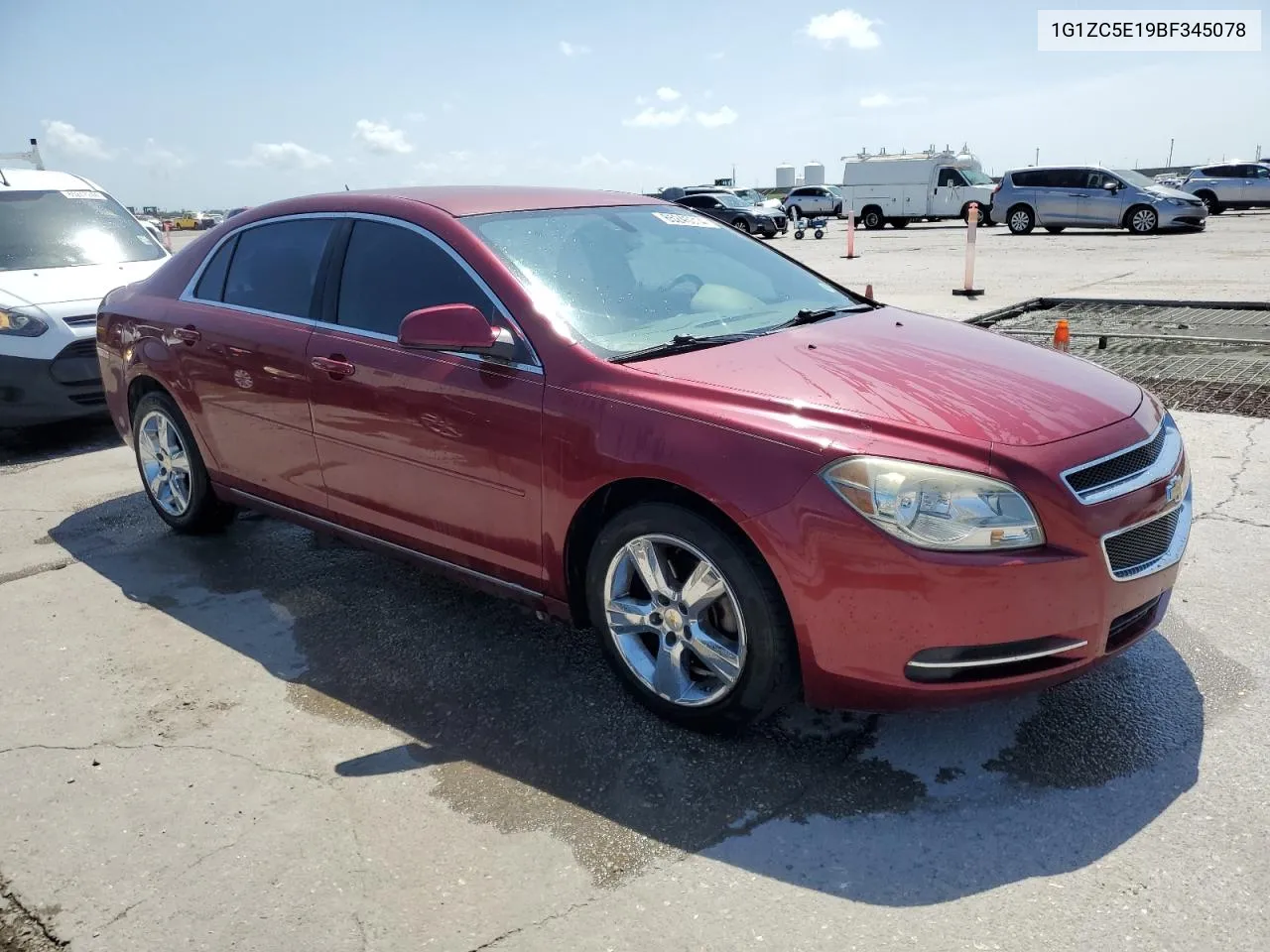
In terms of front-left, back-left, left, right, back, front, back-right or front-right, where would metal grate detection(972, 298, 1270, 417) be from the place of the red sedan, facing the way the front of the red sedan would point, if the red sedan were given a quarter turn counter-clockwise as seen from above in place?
front

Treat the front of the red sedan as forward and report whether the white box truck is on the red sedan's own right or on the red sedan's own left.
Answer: on the red sedan's own left

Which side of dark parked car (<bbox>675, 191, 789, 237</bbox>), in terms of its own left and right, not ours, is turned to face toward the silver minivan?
front

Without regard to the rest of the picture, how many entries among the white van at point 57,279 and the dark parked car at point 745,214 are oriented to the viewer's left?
0

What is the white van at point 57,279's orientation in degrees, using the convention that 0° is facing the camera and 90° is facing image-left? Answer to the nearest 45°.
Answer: approximately 315°

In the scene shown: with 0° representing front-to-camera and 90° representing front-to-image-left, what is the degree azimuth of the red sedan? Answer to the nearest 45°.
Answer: approximately 315°

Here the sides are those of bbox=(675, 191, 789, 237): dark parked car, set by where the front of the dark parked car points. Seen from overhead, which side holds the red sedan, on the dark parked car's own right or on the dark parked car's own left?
on the dark parked car's own right

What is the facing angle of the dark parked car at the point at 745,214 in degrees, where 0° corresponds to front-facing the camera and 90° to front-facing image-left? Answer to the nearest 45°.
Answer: approximately 315°

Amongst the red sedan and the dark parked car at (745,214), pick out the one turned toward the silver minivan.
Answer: the dark parked car

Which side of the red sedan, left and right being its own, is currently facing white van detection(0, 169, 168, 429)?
back

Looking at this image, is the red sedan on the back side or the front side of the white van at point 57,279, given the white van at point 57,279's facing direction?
on the front side

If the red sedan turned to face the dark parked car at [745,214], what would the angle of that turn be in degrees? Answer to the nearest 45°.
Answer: approximately 135° to its left

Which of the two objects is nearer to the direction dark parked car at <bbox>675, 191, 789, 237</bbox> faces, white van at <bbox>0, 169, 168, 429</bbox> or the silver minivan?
the silver minivan
